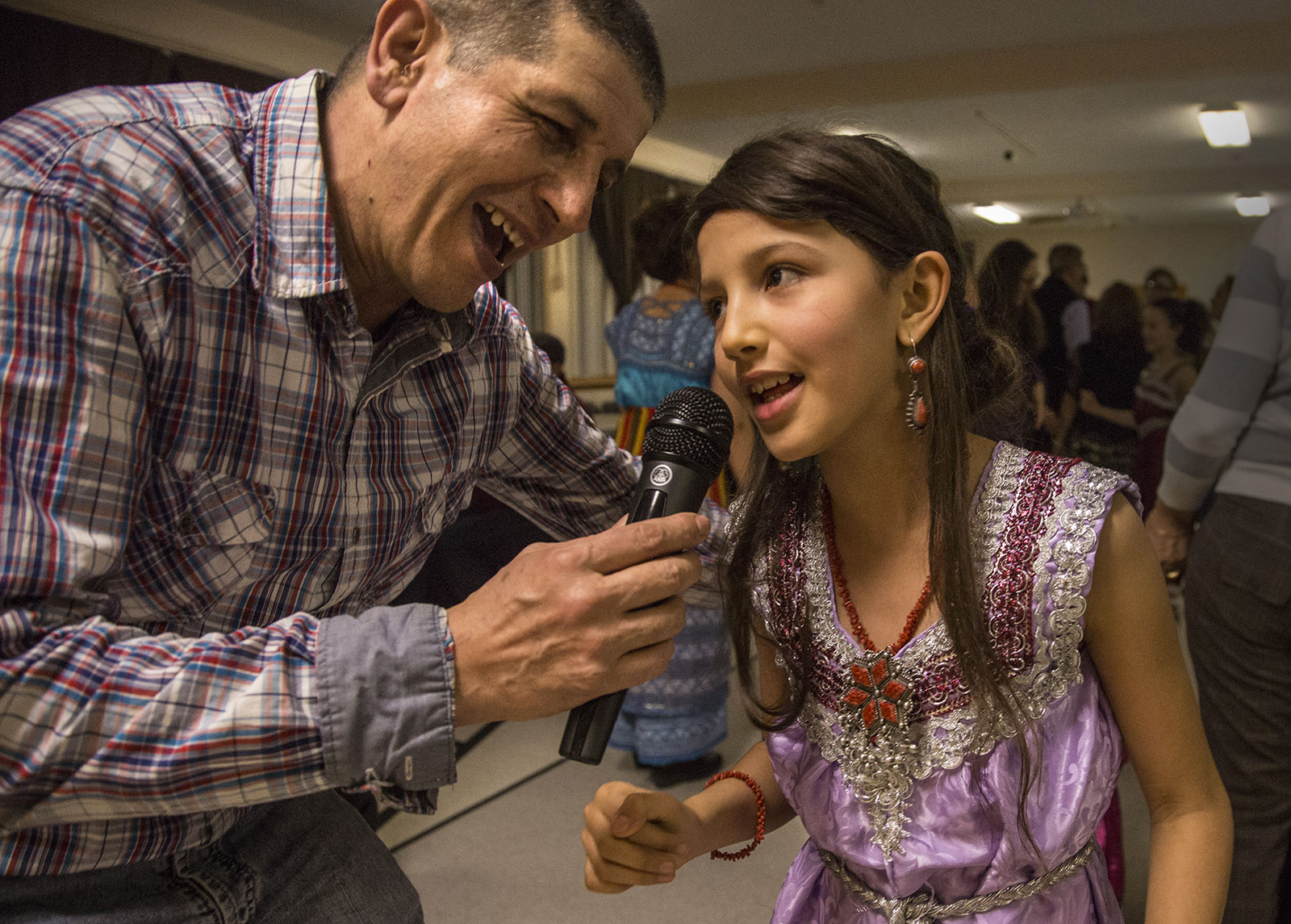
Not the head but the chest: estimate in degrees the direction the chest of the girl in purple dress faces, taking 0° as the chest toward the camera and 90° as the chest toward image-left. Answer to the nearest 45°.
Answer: approximately 45°

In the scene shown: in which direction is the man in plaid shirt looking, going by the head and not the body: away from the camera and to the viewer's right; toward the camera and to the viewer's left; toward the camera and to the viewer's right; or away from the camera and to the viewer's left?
toward the camera and to the viewer's right

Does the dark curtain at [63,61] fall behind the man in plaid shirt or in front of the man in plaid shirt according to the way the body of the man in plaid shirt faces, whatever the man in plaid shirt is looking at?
behind

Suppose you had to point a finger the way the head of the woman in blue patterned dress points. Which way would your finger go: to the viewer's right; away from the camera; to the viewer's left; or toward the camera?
away from the camera

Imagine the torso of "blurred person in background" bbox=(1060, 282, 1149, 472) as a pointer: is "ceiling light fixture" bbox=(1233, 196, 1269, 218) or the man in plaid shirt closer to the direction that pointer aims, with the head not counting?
the ceiling light fixture

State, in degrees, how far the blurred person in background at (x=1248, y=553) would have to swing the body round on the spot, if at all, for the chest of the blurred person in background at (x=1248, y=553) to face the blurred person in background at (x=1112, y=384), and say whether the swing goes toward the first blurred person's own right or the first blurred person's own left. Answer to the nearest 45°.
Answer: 0° — they already face them

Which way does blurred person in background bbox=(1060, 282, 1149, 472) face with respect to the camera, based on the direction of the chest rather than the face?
away from the camera
